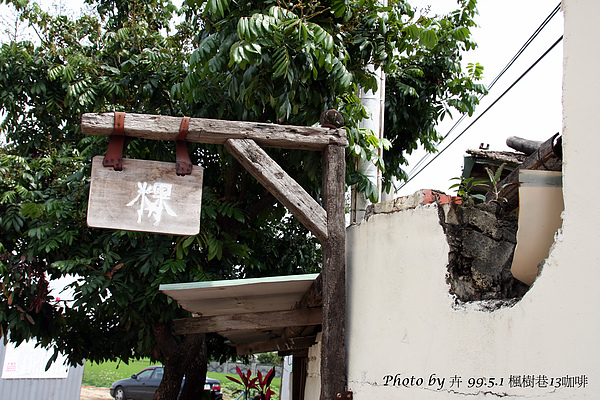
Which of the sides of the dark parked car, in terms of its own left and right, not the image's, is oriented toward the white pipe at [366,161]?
left

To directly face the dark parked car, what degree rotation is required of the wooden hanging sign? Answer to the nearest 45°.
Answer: approximately 180°

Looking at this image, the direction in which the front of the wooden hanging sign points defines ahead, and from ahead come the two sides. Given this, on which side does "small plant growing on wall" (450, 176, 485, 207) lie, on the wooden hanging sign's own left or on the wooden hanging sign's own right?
on the wooden hanging sign's own left

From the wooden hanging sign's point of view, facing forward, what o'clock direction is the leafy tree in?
The leafy tree is roughly at 6 o'clock from the wooden hanging sign.

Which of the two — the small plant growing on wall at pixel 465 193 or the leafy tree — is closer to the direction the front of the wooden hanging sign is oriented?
the small plant growing on wall

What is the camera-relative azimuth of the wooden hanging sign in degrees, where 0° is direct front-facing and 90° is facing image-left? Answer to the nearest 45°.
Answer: approximately 0°

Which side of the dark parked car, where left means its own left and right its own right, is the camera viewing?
left

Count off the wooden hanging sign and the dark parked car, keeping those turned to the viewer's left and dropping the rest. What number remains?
1

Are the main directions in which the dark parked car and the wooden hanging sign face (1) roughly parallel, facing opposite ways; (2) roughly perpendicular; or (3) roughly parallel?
roughly perpendicular
